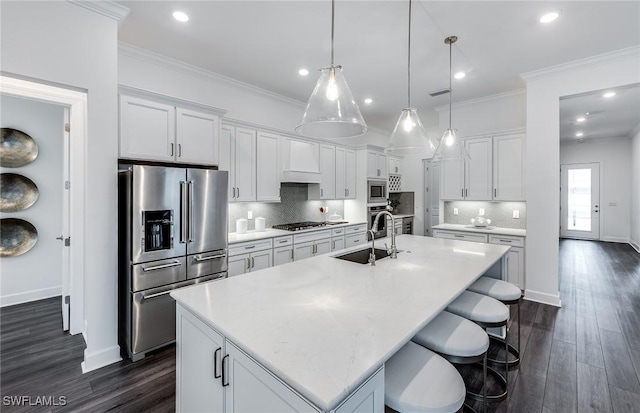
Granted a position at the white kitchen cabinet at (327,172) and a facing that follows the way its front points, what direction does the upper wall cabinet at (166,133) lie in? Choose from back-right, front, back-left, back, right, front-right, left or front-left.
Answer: right

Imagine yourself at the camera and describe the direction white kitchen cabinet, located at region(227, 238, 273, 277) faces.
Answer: facing the viewer and to the right of the viewer

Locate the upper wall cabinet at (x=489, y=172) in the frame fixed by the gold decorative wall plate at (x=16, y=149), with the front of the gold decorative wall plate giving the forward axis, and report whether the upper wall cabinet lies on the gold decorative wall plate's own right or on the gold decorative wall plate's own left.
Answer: on the gold decorative wall plate's own left

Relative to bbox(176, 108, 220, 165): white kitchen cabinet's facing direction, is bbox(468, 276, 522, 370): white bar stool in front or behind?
in front

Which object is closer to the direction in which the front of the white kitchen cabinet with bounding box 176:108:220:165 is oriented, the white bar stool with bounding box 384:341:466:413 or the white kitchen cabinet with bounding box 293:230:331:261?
the white bar stool

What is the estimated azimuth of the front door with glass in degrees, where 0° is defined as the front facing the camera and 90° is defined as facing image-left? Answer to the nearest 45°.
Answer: approximately 0°

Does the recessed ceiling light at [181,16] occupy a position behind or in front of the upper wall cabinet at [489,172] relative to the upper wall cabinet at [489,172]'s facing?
in front

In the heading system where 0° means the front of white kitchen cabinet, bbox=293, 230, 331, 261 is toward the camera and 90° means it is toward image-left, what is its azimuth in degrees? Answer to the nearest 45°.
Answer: approximately 315°

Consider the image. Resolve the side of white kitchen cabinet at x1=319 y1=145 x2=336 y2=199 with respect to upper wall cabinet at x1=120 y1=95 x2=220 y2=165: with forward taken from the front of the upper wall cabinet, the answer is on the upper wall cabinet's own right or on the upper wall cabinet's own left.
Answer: on the upper wall cabinet's own left

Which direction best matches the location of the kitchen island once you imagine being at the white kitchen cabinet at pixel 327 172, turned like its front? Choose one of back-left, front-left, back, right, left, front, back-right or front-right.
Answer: front-right

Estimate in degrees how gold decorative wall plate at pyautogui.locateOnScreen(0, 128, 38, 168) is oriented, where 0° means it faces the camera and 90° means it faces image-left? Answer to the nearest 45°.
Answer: approximately 0°

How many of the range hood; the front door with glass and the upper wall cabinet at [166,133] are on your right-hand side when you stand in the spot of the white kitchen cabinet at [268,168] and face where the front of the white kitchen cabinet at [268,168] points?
1

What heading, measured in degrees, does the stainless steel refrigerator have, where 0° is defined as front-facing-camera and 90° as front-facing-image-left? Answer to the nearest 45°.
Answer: approximately 315°

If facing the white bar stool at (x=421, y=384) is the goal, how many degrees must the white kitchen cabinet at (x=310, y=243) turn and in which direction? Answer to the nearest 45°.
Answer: approximately 45° to its right

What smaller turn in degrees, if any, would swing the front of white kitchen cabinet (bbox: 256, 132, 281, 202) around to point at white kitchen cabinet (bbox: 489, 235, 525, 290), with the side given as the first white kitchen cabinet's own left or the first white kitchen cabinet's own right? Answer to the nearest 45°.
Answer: approximately 45° to the first white kitchen cabinet's own left

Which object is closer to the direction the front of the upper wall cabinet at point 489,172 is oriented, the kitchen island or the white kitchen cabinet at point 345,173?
the kitchen island

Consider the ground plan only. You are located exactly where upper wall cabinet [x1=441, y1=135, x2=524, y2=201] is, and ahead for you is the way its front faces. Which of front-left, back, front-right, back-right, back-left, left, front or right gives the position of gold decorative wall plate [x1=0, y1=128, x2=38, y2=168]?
front-right
